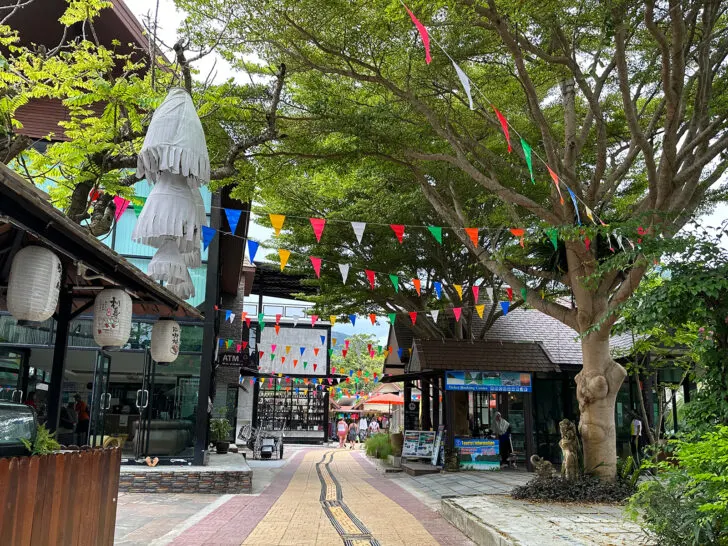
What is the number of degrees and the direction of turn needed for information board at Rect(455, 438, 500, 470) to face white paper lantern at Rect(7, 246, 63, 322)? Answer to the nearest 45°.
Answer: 0° — it already faces it

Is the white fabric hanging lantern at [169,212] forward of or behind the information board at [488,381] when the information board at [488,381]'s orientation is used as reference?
forward

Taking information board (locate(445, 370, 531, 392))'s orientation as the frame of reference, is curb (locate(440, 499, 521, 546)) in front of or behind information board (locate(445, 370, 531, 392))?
in front

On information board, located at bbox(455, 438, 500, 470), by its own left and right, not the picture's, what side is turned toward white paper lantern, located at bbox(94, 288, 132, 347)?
front

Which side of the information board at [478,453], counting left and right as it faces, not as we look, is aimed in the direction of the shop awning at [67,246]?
front

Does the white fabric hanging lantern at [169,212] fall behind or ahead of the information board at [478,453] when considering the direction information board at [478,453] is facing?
ahead

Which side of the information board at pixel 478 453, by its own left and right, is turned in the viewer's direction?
front

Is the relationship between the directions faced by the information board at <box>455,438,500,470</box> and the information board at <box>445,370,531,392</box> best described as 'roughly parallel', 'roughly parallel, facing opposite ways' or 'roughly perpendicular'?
roughly parallel

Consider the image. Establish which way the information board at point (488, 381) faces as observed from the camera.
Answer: facing the viewer

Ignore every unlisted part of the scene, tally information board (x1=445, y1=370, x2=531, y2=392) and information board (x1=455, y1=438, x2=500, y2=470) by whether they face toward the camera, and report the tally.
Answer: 2
